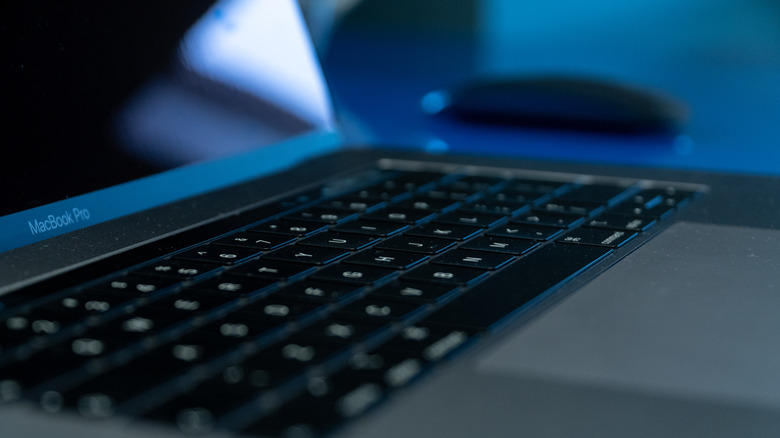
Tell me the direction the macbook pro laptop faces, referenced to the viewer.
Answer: facing the viewer and to the right of the viewer

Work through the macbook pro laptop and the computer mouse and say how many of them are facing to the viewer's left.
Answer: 1

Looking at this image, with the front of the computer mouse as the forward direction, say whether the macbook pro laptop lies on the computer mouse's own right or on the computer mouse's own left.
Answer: on the computer mouse's own left

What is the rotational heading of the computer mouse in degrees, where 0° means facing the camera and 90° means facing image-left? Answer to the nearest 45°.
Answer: approximately 90°
